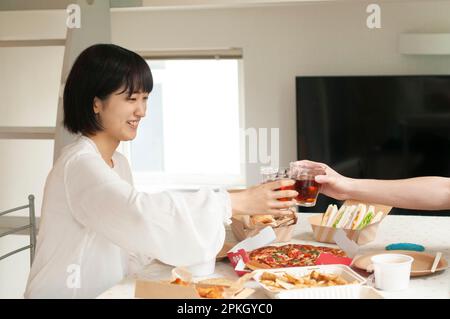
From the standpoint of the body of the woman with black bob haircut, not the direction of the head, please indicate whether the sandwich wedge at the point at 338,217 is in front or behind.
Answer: in front

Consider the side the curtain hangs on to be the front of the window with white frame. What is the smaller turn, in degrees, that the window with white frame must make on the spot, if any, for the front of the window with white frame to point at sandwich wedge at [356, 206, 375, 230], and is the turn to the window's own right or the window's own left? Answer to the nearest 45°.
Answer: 0° — it already faces it

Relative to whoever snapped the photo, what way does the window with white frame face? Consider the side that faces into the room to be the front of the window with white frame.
facing the viewer

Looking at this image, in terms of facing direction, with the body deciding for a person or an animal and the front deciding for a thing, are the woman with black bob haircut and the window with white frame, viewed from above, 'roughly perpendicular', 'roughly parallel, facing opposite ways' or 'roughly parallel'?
roughly perpendicular

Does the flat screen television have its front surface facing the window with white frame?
no

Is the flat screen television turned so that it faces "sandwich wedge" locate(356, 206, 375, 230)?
yes

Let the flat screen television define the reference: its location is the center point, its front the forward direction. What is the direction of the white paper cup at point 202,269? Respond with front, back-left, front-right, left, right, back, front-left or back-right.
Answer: front

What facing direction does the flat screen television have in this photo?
toward the camera

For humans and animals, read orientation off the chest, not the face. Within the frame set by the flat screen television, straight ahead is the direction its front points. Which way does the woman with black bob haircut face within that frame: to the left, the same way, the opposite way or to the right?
to the left

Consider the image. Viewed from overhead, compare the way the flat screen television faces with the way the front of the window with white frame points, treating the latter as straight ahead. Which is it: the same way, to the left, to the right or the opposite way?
the same way

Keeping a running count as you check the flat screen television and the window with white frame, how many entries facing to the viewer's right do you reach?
0

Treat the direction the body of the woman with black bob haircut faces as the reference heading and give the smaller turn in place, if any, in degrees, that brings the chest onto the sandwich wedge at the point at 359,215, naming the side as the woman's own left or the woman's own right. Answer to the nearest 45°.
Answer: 0° — they already face it

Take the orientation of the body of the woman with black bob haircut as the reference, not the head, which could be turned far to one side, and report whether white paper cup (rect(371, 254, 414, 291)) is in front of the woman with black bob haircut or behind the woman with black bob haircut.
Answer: in front

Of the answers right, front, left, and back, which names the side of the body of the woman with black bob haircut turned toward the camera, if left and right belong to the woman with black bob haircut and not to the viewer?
right

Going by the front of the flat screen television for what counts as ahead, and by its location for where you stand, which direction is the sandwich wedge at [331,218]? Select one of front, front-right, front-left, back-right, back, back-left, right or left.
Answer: front

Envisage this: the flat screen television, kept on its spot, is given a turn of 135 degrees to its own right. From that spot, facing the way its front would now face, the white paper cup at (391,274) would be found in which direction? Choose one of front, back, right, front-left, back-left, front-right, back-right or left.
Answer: back-left

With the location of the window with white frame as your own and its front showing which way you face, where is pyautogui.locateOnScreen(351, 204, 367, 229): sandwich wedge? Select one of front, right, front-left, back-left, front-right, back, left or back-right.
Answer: front
